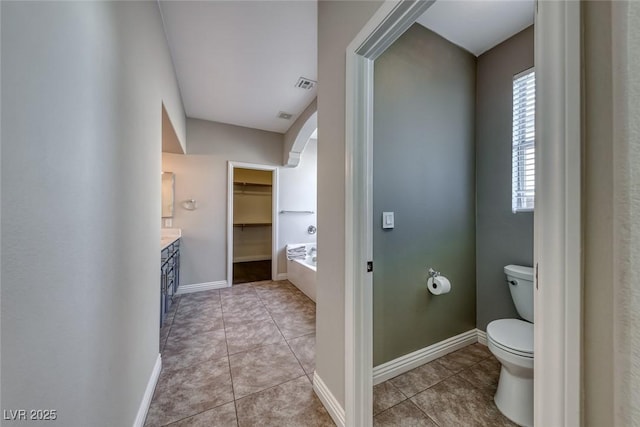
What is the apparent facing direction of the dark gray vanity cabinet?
to the viewer's right

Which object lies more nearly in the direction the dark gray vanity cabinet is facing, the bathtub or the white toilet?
the bathtub

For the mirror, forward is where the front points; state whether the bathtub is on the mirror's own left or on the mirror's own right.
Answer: on the mirror's own left

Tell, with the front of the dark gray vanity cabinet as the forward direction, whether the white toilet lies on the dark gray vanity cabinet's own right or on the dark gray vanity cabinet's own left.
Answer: on the dark gray vanity cabinet's own right
